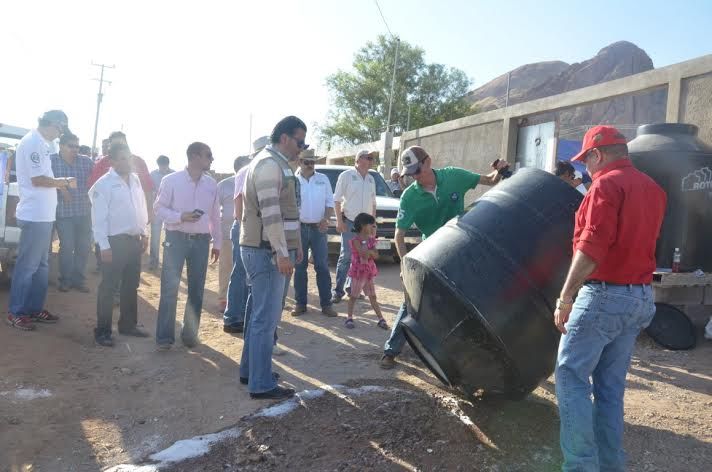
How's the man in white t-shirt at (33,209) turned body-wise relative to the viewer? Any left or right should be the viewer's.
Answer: facing to the right of the viewer

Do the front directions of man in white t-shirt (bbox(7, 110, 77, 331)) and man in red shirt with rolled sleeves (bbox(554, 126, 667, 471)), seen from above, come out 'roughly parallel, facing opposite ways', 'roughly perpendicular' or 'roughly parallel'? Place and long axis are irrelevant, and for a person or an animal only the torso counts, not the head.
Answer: roughly perpendicular

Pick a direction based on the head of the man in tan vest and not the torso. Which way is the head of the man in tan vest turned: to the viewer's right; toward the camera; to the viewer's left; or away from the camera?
to the viewer's right

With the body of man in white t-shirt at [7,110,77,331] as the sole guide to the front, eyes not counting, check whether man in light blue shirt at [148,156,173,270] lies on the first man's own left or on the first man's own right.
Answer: on the first man's own left

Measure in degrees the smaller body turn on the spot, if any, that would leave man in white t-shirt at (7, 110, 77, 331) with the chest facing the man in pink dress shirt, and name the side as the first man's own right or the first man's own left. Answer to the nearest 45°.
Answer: approximately 45° to the first man's own right

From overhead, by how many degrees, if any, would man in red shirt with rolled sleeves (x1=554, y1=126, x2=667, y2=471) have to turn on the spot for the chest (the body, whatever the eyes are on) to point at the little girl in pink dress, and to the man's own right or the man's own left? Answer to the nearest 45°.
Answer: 0° — they already face them

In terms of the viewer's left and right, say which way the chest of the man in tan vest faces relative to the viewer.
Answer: facing to the right of the viewer

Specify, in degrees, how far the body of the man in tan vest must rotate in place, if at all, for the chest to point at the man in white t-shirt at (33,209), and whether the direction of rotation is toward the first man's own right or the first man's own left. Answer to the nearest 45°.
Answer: approximately 135° to the first man's own left

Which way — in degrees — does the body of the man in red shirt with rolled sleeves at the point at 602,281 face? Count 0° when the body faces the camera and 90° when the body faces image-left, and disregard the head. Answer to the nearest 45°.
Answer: approximately 135°
